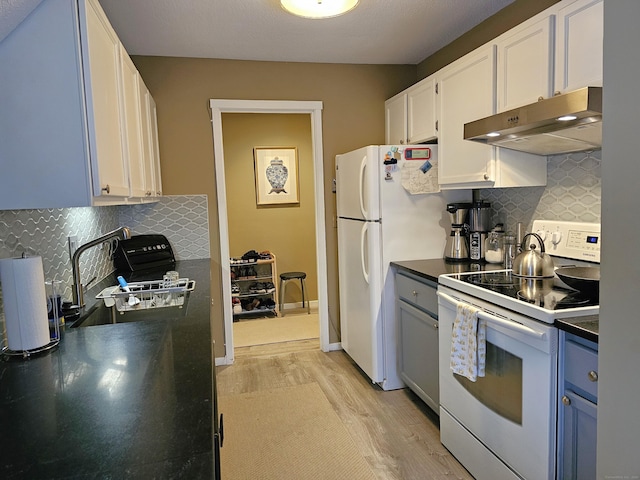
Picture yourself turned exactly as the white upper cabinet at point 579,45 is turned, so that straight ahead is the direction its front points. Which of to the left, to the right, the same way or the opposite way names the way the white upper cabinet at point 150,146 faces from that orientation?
the opposite way

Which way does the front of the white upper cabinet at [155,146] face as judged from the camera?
facing to the right of the viewer

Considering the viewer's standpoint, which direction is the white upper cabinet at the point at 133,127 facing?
facing to the right of the viewer

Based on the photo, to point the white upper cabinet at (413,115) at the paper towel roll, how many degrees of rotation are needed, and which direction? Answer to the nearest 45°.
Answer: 0° — it already faces it

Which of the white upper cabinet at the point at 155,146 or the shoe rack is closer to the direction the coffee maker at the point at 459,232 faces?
the white upper cabinet

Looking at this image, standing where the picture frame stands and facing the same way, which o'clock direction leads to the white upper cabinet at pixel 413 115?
The white upper cabinet is roughly at 11 o'clock from the picture frame.

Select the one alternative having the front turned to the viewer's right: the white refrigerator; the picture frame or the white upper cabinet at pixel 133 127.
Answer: the white upper cabinet

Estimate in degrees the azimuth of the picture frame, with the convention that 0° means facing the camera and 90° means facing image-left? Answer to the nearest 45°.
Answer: approximately 0°
